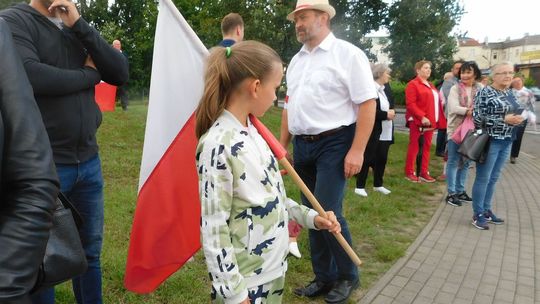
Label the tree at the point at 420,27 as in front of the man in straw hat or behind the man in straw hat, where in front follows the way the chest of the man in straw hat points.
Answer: behind

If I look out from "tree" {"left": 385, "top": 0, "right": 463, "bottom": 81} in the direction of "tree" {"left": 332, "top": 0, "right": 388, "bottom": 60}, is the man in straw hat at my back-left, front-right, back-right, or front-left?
front-left

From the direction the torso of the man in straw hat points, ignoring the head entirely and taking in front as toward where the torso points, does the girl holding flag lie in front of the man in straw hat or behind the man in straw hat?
in front

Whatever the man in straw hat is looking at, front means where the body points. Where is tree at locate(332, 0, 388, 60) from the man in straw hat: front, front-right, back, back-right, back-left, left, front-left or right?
back-right

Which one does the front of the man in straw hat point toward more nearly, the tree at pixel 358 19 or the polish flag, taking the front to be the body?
the polish flag

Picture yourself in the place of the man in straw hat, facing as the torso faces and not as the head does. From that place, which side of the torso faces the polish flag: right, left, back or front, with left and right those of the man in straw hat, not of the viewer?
front

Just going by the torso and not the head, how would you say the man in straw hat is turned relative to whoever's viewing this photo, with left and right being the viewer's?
facing the viewer and to the left of the viewer

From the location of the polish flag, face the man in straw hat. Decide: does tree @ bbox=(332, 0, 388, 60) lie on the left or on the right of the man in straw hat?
left

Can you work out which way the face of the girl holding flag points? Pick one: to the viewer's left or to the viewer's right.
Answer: to the viewer's right

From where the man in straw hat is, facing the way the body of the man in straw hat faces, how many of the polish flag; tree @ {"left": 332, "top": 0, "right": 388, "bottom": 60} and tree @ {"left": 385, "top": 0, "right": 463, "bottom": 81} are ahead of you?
1

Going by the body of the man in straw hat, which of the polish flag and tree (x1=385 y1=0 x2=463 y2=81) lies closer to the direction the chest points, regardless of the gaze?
the polish flag
